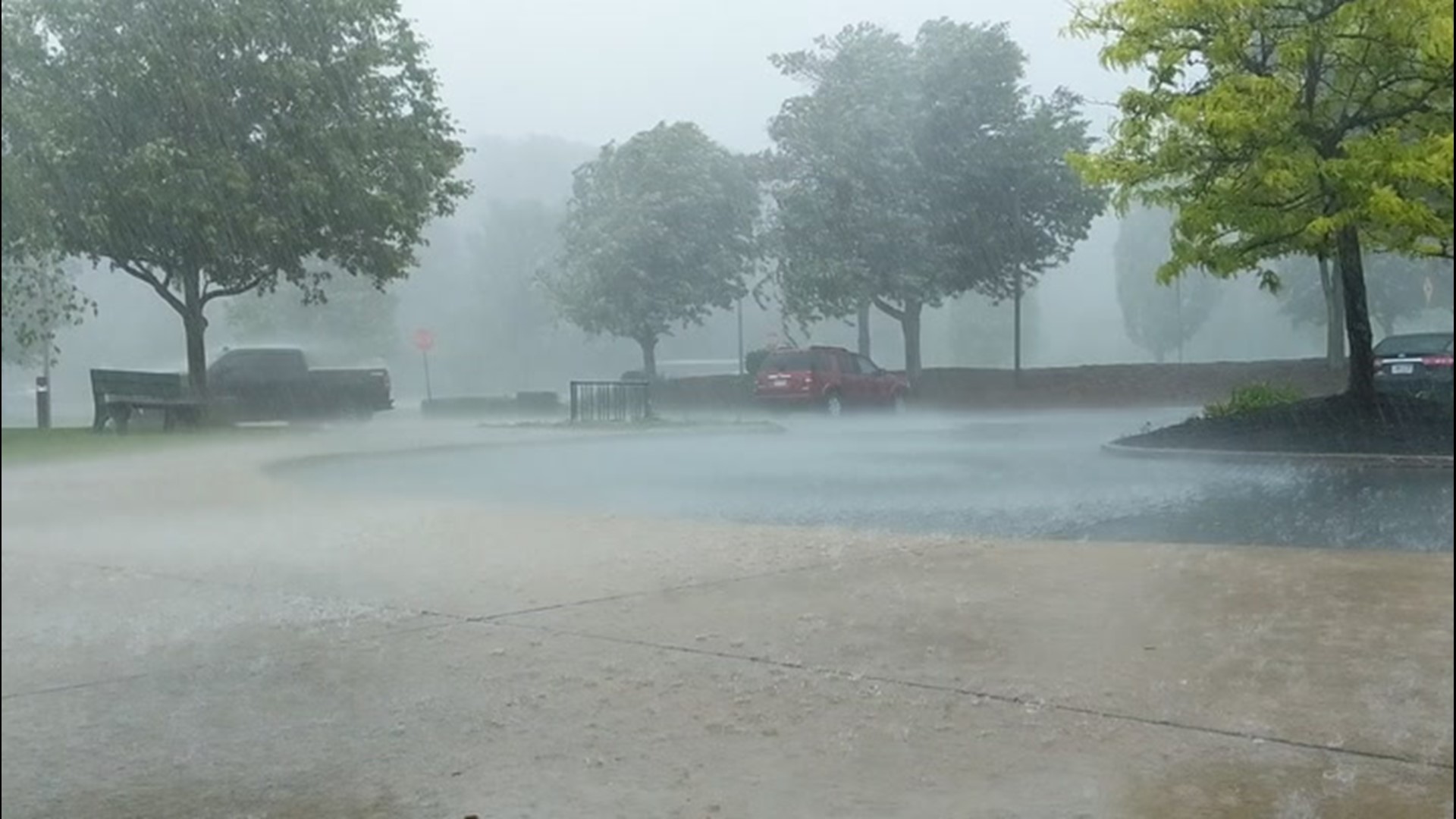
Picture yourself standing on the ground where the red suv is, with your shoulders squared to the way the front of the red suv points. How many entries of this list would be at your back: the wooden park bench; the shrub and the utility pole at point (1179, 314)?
1

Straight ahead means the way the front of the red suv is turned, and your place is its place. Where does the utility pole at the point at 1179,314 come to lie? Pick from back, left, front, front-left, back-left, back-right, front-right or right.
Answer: front-right

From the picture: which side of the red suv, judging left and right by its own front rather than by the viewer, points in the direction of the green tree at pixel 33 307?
back

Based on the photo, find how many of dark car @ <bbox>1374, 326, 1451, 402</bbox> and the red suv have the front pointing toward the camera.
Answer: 0

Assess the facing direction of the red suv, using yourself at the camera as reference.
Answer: facing away from the viewer and to the right of the viewer

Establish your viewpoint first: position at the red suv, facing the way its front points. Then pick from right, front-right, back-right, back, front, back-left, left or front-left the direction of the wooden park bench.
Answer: back

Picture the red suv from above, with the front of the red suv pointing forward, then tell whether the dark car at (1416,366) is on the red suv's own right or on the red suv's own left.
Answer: on the red suv's own right

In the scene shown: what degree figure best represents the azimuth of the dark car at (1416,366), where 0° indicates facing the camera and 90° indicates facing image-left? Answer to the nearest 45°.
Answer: approximately 225°
